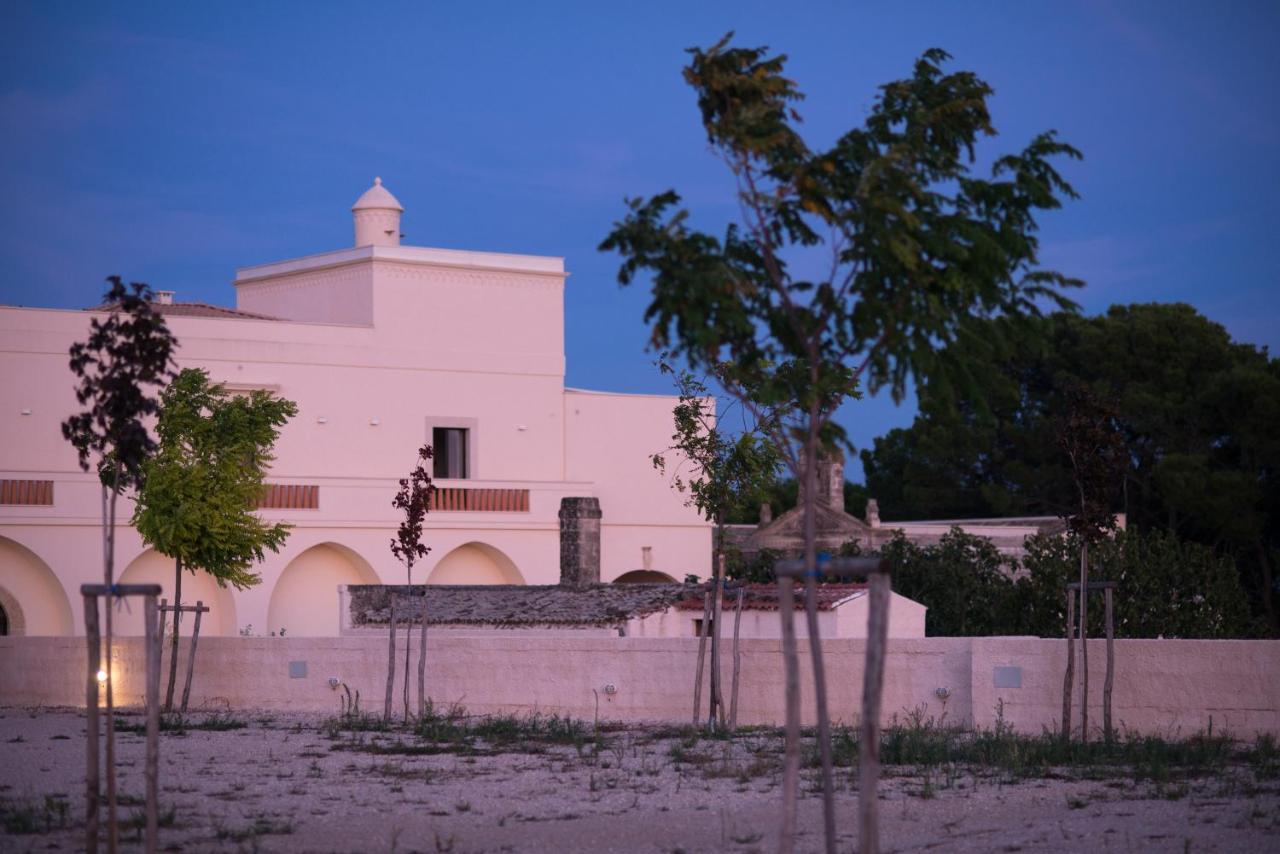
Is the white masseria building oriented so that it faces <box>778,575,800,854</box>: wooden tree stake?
yes

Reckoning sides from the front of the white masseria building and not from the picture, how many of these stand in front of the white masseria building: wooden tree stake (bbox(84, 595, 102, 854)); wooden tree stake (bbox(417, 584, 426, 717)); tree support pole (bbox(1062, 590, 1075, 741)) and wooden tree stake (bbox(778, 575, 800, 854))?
4

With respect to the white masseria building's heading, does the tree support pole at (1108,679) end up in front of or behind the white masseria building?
in front

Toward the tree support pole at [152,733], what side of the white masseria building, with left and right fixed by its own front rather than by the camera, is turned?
front

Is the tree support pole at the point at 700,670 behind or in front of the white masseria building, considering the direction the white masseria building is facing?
in front

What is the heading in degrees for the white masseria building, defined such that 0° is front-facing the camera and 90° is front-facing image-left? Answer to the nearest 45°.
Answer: approximately 0°

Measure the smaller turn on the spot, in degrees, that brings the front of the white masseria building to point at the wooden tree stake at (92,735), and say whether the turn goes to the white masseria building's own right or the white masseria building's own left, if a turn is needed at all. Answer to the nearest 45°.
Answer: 0° — it already faces it

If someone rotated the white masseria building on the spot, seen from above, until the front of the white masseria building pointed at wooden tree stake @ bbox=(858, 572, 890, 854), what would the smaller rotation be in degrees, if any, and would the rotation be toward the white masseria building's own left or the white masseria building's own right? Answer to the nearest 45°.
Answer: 0° — it already faces it

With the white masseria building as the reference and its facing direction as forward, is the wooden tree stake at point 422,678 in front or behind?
in front

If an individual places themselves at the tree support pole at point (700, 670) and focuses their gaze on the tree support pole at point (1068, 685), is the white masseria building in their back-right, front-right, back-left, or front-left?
back-left

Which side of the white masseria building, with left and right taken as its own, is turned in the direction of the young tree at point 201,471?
front
